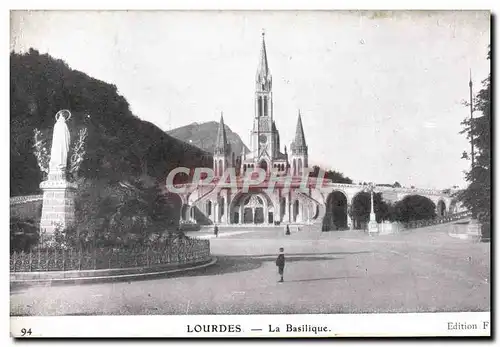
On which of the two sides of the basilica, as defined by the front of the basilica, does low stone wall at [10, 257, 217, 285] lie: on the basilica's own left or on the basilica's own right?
on the basilica's own right

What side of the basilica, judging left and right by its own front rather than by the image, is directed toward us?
front

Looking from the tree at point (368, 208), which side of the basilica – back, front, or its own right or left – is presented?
left

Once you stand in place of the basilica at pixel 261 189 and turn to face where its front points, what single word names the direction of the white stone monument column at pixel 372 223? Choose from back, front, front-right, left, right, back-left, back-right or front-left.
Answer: left

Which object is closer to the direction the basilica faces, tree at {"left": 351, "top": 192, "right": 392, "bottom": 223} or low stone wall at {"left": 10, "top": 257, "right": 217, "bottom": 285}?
the low stone wall

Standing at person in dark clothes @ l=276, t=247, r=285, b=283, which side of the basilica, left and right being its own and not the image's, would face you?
front

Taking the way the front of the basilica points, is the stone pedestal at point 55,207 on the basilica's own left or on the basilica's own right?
on the basilica's own right

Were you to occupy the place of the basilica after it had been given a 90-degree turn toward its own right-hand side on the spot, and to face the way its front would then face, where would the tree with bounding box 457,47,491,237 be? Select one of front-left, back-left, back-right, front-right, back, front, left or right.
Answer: back

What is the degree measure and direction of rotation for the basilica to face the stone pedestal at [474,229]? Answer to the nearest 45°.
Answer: approximately 90° to its left

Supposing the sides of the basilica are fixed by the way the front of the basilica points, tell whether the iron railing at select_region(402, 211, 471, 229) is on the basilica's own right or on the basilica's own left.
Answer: on the basilica's own left

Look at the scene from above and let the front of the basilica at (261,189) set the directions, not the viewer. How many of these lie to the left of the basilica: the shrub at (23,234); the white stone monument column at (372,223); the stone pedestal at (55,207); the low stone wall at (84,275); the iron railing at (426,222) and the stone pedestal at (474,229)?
3

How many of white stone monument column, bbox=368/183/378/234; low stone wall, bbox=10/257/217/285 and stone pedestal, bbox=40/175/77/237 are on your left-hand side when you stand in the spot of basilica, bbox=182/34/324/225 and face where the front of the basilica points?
1
